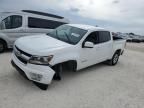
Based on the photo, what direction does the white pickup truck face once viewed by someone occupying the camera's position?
facing the viewer and to the left of the viewer

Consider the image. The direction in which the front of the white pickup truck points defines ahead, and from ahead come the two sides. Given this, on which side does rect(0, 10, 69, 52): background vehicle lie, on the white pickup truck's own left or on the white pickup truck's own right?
on the white pickup truck's own right
